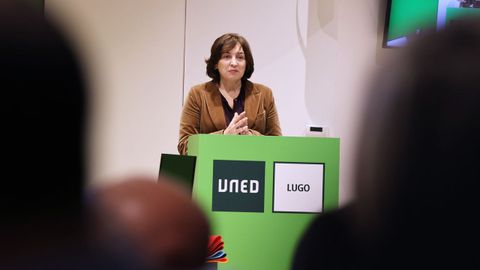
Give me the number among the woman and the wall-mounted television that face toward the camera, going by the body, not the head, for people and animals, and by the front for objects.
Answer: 2

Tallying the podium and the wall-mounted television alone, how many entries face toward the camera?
2

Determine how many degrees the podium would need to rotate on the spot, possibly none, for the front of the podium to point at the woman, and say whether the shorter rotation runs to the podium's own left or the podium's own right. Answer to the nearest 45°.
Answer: approximately 180°

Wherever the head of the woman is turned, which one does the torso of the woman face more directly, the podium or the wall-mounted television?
the podium

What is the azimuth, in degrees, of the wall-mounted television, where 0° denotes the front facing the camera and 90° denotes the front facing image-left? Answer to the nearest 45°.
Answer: approximately 0°

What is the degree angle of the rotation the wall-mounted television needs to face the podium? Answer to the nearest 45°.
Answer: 0° — it already faces it

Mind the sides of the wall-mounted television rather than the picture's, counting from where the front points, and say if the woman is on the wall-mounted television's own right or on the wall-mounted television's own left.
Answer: on the wall-mounted television's own right

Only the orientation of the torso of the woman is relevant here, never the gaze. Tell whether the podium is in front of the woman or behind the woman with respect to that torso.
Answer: in front

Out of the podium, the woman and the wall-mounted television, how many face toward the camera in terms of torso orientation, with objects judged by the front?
3

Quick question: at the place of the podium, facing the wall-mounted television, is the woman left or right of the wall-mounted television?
left

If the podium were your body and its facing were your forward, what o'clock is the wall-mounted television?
The wall-mounted television is roughly at 7 o'clock from the podium.

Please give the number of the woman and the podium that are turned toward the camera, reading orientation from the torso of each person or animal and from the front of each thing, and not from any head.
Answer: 2
